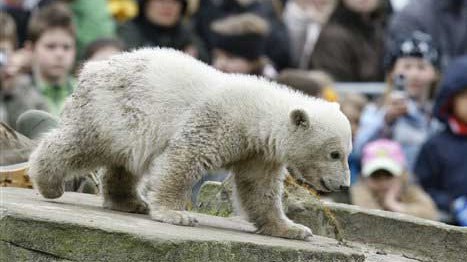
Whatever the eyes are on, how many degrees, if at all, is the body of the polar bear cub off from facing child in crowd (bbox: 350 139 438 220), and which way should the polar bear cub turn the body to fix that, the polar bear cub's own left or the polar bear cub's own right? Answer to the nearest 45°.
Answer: approximately 45° to the polar bear cub's own left

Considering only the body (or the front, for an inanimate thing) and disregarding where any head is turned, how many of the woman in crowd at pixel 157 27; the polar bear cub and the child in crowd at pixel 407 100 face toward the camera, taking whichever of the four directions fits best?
2

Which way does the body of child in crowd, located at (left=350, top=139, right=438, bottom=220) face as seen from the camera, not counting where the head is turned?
toward the camera

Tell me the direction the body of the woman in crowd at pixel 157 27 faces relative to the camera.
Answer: toward the camera

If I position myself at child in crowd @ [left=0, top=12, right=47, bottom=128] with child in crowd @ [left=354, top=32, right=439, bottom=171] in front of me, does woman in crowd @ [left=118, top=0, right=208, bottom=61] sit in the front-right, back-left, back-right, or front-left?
front-left

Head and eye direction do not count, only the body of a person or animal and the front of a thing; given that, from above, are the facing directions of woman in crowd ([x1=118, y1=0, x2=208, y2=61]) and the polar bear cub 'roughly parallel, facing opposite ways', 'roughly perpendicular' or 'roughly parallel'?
roughly perpendicular

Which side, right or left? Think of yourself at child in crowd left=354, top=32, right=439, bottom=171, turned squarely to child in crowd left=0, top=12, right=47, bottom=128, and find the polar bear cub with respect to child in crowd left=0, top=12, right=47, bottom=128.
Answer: left

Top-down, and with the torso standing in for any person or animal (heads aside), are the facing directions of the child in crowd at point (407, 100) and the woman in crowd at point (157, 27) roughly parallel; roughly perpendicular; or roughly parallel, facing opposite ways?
roughly parallel

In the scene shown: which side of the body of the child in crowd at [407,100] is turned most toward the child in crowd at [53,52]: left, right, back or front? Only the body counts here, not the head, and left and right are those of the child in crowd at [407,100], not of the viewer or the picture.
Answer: right

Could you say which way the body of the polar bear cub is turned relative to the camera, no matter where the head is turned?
to the viewer's right

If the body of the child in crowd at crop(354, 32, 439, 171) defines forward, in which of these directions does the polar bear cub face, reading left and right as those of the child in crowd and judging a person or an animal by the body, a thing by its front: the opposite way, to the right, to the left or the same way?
to the left

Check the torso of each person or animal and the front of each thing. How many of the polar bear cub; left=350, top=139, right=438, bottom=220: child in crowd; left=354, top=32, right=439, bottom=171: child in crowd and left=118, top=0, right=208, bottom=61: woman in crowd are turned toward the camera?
3

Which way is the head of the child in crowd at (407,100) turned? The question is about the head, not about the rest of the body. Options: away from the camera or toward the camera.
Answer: toward the camera

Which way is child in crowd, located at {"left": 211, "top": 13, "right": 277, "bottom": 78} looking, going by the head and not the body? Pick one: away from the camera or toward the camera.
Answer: toward the camera

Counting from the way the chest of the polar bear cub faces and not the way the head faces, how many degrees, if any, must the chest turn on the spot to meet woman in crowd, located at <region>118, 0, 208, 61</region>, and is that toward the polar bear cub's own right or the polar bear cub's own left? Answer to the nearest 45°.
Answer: approximately 90° to the polar bear cub's own left

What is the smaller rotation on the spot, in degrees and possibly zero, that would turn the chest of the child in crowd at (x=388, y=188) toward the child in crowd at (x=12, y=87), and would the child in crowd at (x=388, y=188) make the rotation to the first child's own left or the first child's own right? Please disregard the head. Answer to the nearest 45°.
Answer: approximately 90° to the first child's own right

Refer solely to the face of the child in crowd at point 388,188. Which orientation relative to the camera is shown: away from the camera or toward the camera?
toward the camera

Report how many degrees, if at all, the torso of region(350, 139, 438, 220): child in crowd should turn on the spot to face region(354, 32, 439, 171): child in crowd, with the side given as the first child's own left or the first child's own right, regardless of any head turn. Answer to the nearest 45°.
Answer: approximately 180°
